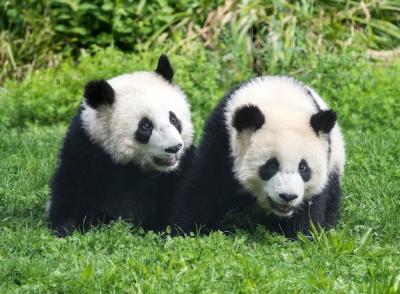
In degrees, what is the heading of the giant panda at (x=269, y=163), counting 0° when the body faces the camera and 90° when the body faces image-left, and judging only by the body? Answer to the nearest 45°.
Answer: approximately 0°
